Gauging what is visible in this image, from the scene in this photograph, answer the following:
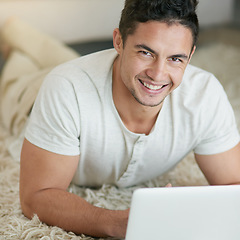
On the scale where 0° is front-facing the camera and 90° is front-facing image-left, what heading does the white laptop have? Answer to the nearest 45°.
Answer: approximately 180°
